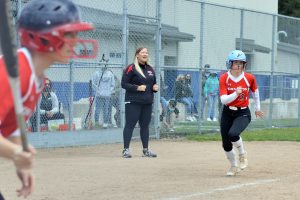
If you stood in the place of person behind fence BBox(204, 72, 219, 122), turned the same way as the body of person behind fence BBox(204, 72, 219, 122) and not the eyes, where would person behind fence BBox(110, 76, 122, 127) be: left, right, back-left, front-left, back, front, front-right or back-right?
front-right

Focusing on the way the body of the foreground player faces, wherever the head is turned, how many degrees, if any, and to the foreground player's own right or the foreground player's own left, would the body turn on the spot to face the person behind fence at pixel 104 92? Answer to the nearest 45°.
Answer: approximately 90° to the foreground player's own left

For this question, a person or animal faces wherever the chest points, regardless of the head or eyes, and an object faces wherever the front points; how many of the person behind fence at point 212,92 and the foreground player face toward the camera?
1

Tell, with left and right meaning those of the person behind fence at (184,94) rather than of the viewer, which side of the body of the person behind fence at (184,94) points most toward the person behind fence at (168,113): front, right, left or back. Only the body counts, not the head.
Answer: right

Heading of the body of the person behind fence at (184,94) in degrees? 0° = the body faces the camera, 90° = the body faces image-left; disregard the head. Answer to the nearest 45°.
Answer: approximately 315°

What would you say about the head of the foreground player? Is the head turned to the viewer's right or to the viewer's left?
to the viewer's right

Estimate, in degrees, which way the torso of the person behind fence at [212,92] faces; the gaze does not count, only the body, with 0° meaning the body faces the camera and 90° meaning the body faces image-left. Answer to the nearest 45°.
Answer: approximately 0°

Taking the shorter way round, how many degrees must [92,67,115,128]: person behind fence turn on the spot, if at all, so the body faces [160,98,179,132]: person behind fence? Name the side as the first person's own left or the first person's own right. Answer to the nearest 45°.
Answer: approximately 135° to the first person's own left

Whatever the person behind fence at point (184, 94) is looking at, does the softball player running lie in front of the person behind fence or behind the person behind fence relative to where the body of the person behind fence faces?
in front

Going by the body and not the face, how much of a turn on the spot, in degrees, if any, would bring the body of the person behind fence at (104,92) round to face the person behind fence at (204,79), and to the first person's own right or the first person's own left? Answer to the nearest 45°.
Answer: approximately 135° to the first person's own left

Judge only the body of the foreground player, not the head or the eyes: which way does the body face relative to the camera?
to the viewer's right
